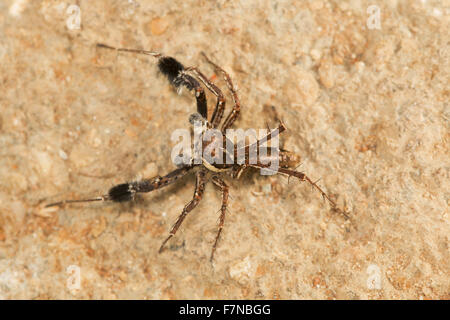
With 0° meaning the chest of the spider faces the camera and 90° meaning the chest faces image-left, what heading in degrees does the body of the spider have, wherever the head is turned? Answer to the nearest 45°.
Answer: approximately 90°
